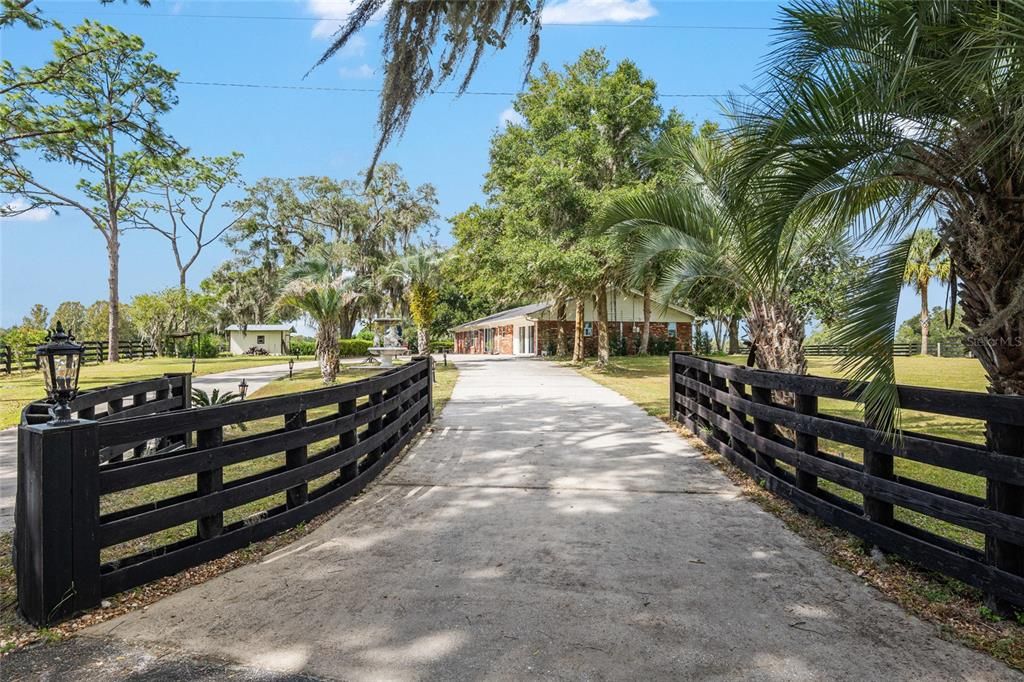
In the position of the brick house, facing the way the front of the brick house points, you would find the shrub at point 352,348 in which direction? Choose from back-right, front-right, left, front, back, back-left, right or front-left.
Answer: front-right

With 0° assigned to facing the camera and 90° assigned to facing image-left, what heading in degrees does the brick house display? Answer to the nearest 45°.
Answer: approximately 45°

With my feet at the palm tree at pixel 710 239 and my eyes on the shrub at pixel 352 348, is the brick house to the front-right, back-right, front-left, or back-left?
front-right

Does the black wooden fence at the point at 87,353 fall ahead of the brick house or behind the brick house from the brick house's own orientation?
ahead

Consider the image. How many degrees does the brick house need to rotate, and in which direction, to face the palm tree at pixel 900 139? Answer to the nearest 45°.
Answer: approximately 45° to its left

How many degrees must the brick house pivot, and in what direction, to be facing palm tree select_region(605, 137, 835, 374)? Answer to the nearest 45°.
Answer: approximately 45° to its left

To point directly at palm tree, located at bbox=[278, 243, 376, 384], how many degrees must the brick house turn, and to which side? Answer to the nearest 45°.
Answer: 0° — it already faces it
